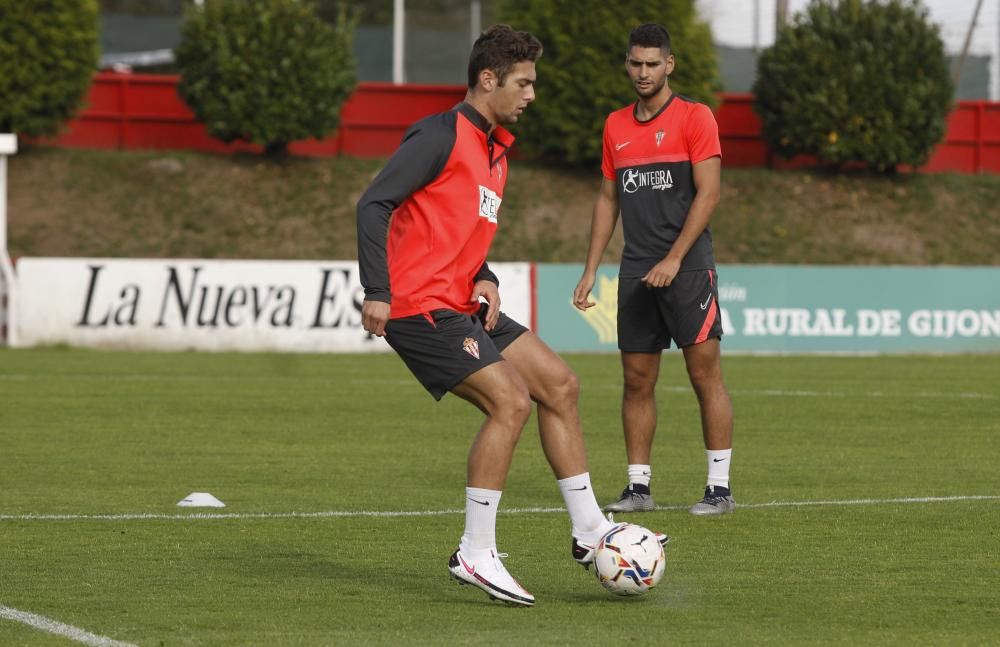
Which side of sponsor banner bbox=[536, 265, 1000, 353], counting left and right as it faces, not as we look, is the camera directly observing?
front

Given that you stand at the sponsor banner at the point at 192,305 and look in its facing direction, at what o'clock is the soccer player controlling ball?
The soccer player controlling ball is roughly at 12 o'clock from the sponsor banner.

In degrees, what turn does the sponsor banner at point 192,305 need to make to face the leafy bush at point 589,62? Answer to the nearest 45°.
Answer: approximately 135° to its left

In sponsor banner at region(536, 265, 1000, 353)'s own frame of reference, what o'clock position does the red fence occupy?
The red fence is roughly at 5 o'clock from the sponsor banner.

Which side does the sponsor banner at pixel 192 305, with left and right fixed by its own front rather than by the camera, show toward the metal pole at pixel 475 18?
back

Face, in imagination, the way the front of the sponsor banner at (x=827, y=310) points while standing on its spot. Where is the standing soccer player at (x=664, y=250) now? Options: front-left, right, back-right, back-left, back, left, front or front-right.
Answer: front

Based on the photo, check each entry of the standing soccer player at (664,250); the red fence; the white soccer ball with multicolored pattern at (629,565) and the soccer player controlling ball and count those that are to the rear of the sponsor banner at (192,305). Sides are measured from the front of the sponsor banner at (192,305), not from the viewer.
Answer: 1

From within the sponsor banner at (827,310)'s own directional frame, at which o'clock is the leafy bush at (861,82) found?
The leafy bush is roughly at 6 o'clock from the sponsor banner.

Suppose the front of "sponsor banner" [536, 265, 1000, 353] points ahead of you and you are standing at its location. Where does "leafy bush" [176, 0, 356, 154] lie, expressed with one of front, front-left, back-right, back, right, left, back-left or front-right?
back-right

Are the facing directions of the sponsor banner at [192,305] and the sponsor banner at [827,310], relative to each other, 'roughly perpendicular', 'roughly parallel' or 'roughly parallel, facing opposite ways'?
roughly parallel

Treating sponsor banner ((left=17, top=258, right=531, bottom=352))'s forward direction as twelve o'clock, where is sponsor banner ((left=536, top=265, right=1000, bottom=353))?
sponsor banner ((left=536, top=265, right=1000, bottom=353)) is roughly at 9 o'clock from sponsor banner ((left=17, top=258, right=531, bottom=352)).

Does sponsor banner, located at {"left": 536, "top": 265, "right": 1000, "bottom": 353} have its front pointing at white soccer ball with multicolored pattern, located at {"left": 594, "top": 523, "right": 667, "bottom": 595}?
yes

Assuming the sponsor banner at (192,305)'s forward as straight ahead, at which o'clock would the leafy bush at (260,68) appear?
The leafy bush is roughly at 6 o'clock from the sponsor banner.

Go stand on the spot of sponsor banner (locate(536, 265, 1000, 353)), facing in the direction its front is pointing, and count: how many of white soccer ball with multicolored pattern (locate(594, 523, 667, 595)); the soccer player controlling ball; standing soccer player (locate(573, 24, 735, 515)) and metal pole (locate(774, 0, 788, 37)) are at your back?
1

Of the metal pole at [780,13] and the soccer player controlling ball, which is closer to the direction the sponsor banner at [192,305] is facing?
the soccer player controlling ball

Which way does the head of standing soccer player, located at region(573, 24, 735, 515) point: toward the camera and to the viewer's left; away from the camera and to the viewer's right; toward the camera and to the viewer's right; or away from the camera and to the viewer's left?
toward the camera and to the viewer's left

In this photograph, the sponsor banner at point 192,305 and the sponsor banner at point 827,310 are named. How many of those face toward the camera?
2

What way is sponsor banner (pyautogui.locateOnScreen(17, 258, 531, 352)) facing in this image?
toward the camera
